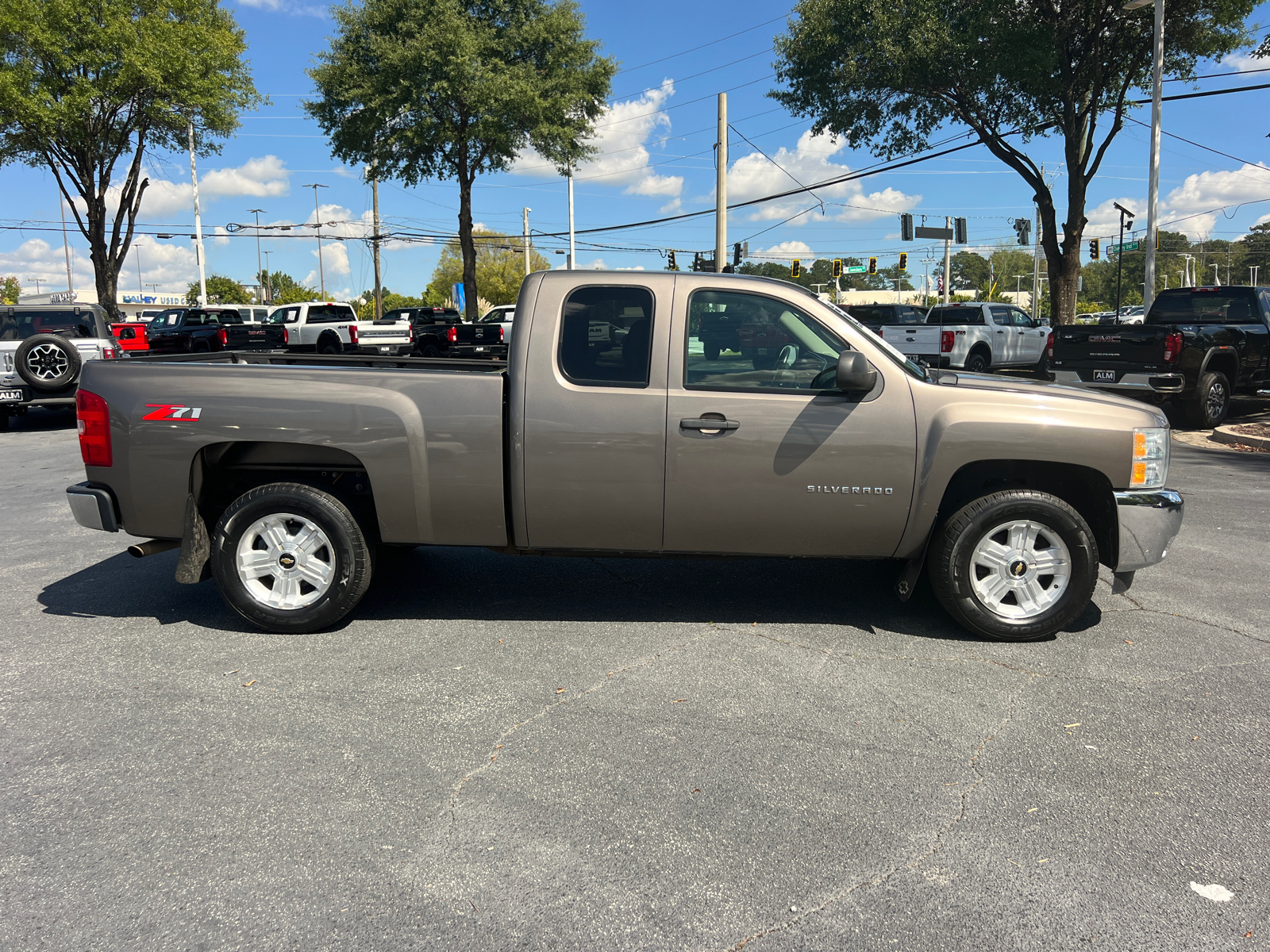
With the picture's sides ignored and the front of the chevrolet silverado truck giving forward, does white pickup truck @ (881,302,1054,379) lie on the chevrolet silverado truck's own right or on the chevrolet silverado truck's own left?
on the chevrolet silverado truck's own left

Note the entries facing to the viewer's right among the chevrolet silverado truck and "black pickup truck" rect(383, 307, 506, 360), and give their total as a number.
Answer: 1

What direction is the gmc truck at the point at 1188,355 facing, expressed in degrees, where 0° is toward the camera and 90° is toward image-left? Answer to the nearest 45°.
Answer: approximately 225°

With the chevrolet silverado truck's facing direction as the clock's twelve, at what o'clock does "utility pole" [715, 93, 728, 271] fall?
The utility pole is roughly at 9 o'clock from the chevrolet silverado truck.

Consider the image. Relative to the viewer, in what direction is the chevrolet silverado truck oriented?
to the viewer's right

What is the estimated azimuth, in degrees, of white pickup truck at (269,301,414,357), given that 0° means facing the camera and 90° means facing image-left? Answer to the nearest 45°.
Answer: approximately 135°

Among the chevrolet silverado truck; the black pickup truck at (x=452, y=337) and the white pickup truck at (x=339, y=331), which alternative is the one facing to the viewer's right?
the chevrolet silverado truck

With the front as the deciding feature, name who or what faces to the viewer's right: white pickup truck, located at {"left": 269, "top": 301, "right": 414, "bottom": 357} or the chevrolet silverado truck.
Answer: the chevrolet silverado truck

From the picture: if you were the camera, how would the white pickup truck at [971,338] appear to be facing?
facing away from the viewer and to the right of the viewer
